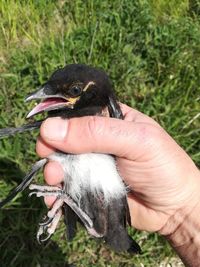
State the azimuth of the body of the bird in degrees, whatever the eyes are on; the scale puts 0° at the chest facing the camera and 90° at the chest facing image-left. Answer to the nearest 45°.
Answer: approximately 90°
